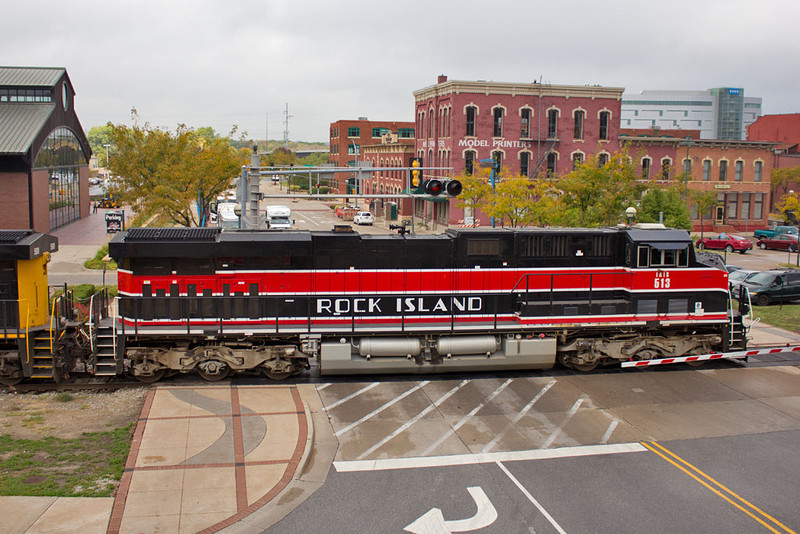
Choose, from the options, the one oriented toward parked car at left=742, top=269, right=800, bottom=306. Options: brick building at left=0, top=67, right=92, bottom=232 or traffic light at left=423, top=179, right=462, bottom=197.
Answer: the brick building

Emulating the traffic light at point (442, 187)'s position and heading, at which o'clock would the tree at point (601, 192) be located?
The tree is roughly at 7 o'clock from the traffic light.

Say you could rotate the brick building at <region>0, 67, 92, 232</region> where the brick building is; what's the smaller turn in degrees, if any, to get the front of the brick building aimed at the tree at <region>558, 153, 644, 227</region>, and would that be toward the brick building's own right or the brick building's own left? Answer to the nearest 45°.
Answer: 0° — it already faces it

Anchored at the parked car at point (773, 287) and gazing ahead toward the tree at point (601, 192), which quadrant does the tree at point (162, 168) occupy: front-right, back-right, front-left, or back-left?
front-left

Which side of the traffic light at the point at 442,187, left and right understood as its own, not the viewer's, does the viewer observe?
front

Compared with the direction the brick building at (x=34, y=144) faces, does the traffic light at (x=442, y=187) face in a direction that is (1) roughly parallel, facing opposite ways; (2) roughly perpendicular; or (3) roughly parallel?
roughly perpendicular

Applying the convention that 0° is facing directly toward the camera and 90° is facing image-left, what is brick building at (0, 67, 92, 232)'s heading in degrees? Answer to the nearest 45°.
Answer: approximately 315°

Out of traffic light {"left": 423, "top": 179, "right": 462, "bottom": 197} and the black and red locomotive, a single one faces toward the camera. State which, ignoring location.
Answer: the traffic light

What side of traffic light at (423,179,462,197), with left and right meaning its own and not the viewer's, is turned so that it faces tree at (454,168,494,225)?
back

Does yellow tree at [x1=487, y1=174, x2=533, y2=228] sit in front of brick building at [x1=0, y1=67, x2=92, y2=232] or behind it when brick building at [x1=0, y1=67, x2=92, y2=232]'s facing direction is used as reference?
in front

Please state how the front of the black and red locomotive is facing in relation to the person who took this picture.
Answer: facing to the right of the viewer

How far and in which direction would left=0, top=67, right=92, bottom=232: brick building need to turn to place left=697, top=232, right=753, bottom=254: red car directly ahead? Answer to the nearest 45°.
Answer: approximately 45° to its left

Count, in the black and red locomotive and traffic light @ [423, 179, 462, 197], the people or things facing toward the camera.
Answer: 1
